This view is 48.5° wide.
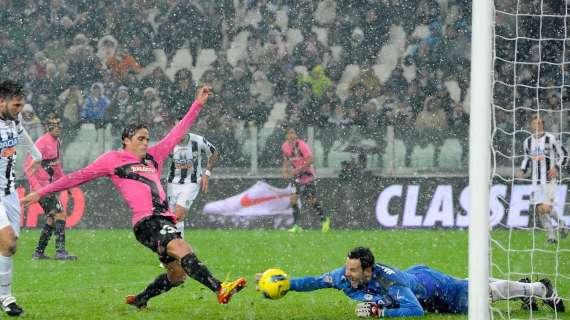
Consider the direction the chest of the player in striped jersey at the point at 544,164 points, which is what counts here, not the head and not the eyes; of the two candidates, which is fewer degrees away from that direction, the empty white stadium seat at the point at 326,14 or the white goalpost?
the white goalpost

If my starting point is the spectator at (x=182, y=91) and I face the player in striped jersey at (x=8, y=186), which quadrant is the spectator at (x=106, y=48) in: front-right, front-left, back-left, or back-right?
back-right

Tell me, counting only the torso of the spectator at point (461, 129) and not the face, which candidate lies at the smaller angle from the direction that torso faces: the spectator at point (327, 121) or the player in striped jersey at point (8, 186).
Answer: the player in striped jersey

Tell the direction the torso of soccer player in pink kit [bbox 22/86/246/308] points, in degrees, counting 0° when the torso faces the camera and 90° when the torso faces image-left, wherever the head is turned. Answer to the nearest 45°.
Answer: approximately 315°

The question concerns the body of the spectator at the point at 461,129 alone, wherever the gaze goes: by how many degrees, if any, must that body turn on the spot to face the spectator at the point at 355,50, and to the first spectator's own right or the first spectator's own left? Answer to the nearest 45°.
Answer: approximately 135° to the first spectator's own right

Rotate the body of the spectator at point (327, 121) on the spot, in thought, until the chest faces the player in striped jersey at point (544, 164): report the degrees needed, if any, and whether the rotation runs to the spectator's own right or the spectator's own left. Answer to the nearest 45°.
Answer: approximately 45° to the spectator's own left

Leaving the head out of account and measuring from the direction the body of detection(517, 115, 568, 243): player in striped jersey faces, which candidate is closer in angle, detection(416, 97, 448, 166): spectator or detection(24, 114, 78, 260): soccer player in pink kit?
the soccer player in pink kit

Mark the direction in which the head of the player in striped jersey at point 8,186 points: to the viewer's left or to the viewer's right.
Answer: to the viewer's right

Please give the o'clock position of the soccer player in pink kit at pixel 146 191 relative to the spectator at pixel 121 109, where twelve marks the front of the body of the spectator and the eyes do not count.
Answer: The soccer player in pink kit is roughly at 12 o'clock from the spectator.

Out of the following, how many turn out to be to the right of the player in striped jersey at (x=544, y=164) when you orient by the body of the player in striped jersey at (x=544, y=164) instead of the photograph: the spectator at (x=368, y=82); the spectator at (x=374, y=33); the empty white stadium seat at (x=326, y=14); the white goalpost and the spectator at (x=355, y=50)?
4

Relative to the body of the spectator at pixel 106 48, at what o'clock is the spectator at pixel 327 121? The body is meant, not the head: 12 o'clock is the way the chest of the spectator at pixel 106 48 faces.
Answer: the spectator at pixel 327 121 is roughly at 10 o'clock from the spectator at pixel 106 48.

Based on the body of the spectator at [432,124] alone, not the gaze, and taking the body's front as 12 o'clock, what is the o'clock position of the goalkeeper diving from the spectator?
The goalkeeper diving is roughly at 12 o'clock from the spectator.
